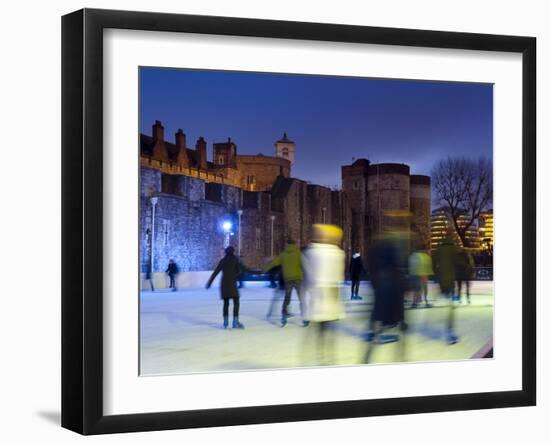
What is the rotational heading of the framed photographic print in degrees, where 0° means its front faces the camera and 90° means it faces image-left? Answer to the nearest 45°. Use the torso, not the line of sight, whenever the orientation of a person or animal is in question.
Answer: approximately 315°
